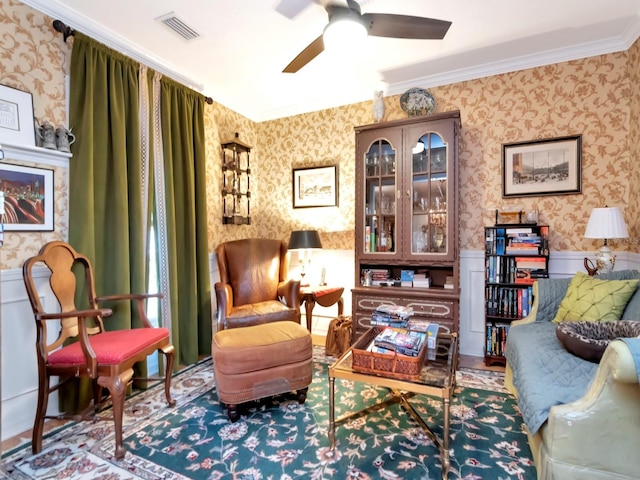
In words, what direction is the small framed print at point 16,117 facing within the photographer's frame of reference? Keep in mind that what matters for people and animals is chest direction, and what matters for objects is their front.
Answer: facing the viewer and to the right of the viewer

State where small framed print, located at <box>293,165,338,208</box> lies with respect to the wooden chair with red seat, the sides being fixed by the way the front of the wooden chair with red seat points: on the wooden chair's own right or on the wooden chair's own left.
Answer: on the wooden chair's own left

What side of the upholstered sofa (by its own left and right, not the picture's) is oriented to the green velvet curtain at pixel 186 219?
front

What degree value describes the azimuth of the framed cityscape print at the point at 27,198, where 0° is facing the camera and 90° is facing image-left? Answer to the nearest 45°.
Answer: approximately 315°

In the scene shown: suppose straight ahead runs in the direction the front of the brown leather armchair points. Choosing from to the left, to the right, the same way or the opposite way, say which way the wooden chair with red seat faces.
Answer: to the left

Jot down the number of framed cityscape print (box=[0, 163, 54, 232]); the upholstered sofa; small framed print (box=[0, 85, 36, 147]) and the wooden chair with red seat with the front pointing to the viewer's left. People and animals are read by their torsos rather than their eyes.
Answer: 1

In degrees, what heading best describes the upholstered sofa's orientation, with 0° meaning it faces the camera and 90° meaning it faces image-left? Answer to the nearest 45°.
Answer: approximately 90°

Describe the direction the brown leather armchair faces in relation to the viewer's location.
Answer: facing the viewer

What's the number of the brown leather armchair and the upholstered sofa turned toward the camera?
1

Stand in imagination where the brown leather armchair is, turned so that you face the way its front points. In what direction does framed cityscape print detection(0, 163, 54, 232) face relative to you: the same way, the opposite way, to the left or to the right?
to the left

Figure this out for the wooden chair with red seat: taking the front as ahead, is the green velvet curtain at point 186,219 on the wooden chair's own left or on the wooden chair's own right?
on the wooden chair's own left

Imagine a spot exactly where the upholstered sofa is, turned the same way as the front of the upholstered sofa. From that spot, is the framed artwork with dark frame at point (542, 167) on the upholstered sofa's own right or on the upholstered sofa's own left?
on the upholstered sofa's own right

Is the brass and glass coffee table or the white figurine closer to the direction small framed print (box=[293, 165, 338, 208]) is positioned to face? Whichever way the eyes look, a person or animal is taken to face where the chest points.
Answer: the brass and glass coffee table
